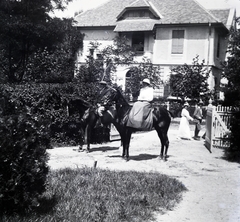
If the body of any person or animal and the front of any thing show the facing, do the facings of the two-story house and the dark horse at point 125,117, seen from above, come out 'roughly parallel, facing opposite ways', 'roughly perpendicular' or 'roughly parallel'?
roughly perpendicular

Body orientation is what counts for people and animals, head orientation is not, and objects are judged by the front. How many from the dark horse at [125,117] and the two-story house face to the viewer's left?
1

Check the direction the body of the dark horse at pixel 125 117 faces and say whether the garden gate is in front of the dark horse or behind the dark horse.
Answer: behind

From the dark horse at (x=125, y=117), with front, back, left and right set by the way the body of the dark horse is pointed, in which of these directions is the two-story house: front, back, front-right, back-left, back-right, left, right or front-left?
right

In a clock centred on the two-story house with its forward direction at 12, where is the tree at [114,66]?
The tree is roughly at 1 o'clock from the two-story house.

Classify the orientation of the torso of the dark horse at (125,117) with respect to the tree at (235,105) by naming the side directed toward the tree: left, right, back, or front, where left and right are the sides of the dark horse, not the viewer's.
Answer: back

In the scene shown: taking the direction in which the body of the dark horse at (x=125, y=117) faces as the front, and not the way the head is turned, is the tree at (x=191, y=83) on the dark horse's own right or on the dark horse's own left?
on the dark horse's own right

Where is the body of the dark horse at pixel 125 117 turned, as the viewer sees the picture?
to the viewer's left

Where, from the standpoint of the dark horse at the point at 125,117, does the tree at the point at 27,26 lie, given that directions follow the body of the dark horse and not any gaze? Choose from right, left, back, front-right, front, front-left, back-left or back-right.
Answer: front-right

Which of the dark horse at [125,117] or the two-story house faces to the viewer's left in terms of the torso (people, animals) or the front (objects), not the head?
the dark horse

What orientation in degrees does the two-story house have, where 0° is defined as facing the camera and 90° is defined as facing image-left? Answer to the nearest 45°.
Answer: approximately 0°

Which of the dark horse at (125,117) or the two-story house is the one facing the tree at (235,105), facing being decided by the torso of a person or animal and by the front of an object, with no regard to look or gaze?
the two-story house

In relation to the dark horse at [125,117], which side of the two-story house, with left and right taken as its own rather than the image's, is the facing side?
front

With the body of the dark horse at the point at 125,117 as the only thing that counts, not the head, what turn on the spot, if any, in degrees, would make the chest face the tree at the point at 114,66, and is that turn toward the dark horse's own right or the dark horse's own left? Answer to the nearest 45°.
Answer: approximately 90° to the dark horse's own right
